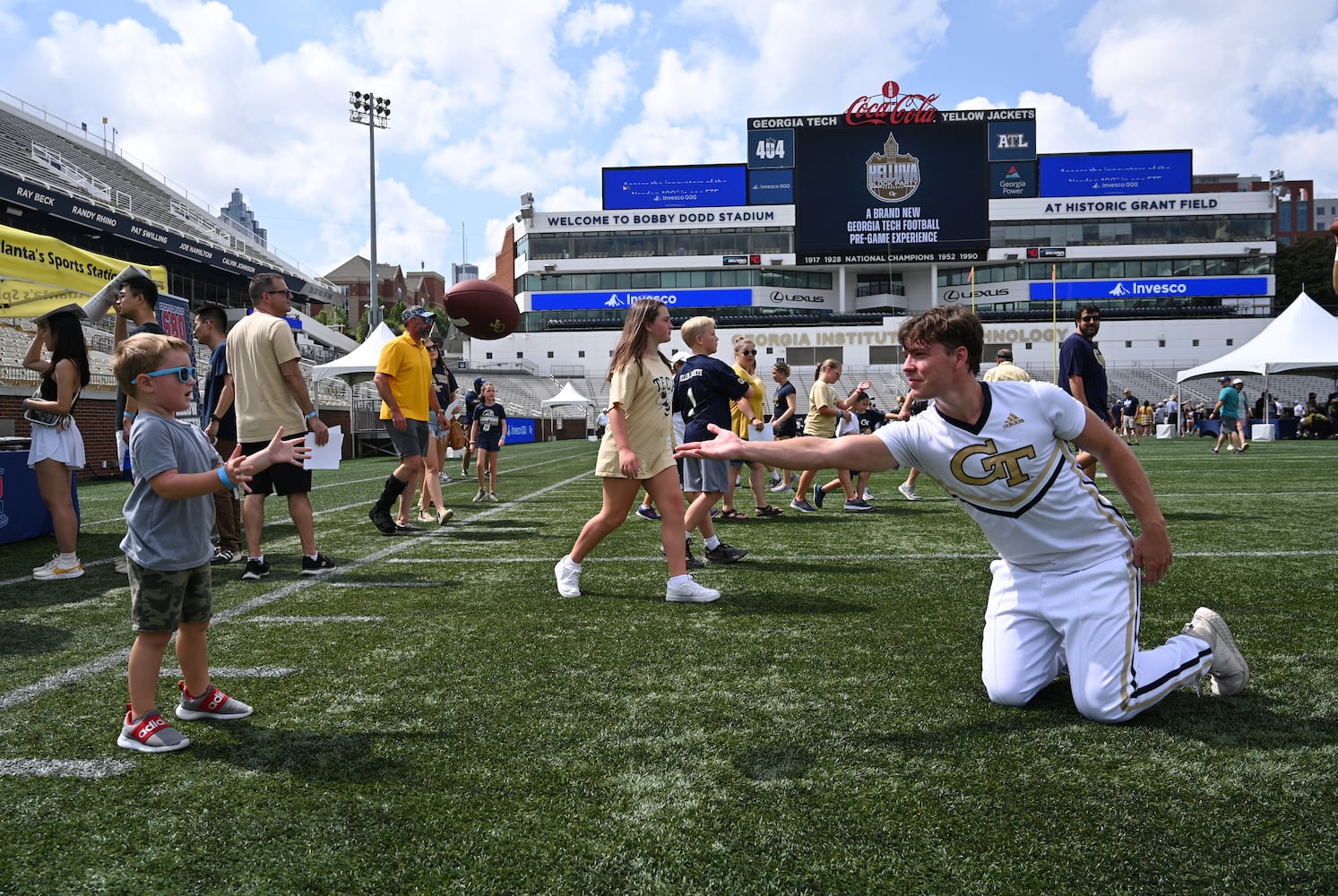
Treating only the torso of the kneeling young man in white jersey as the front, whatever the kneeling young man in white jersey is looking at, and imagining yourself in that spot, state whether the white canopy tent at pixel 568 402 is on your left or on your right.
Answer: on your right

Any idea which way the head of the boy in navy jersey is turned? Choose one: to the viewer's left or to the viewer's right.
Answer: to the viewer's right

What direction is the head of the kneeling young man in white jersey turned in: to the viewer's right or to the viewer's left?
to the viewer's left

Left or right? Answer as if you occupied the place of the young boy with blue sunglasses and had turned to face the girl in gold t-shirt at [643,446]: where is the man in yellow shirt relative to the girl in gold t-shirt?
left

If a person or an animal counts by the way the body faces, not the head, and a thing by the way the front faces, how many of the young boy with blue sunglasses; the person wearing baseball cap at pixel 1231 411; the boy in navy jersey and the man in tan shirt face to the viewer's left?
1

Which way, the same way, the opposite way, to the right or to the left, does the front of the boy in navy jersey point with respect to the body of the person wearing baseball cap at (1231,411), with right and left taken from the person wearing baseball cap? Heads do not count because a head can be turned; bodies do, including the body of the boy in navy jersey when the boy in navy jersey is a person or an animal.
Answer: to the right

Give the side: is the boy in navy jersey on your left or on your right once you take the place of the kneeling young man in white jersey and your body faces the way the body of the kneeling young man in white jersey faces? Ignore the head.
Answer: on your right

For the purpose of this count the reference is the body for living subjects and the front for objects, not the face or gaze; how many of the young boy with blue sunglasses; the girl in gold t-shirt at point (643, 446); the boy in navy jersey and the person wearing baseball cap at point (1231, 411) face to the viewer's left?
1
